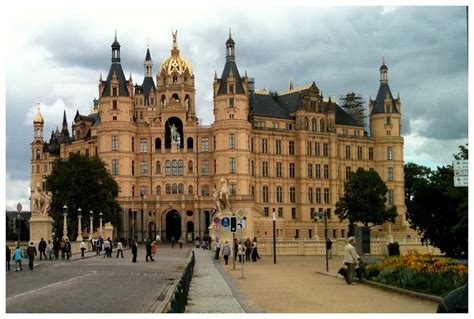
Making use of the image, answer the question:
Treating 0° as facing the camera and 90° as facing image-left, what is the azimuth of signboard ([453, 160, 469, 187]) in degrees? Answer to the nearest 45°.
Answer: approximately 0°
